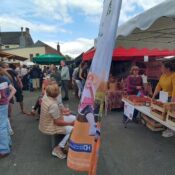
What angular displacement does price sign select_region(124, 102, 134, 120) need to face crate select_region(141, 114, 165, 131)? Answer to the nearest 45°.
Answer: approximately 135° to its left

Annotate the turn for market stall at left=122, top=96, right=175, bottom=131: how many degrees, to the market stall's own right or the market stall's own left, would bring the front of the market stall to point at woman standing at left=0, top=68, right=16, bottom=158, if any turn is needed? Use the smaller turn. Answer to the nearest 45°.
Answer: approximately 45° to the market stall's own right

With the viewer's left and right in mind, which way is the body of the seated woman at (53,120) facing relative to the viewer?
facing away from the viewer and to the right of the viewer

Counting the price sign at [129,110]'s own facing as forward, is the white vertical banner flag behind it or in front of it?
in front

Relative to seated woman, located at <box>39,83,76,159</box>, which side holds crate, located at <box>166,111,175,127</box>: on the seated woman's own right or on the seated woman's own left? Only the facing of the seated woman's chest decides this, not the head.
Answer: on the seated woman's own right

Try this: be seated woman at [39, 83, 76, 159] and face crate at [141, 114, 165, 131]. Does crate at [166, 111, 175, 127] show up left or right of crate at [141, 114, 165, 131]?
right
